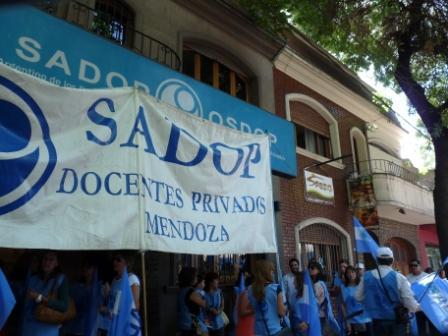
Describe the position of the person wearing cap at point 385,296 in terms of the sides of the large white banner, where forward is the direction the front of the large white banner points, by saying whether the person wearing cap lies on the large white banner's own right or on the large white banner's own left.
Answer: on the large white banner's own left

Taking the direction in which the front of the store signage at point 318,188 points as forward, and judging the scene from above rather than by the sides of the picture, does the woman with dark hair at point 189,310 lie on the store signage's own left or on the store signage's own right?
on the store signage's own right

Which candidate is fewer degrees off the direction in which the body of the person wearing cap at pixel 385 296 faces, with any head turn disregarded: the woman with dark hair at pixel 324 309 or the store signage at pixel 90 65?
the woman with dark hair

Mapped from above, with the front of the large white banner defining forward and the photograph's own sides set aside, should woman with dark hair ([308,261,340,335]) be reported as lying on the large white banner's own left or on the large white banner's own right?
on the large white banner's own left

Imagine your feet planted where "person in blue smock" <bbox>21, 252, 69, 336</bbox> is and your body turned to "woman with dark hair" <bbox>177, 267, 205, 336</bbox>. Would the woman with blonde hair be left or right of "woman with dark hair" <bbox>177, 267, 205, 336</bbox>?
right

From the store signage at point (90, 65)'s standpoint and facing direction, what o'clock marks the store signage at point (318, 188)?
the store signage at point (318, 188) is roughly at 9 o'clock from the store signage at point (90, 65).
